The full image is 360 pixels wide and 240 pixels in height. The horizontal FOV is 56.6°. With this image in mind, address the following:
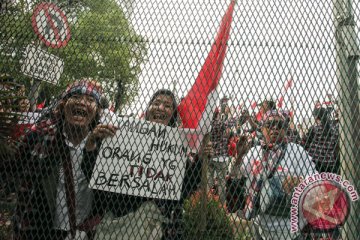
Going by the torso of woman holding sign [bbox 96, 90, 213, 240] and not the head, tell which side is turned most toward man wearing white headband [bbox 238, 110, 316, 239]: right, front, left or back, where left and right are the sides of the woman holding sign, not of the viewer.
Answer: left

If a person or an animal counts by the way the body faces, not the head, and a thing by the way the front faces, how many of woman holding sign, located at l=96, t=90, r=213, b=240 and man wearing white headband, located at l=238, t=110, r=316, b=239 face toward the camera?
2

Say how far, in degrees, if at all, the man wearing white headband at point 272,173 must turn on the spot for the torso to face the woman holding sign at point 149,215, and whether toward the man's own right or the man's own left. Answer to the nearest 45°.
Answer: approximately 45° to the man's own right

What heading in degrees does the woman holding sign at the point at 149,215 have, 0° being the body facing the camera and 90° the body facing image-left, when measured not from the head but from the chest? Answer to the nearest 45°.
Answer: approximately 0°

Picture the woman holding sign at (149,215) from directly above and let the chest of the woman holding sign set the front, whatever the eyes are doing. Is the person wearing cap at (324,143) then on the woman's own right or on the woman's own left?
on the woman's own left

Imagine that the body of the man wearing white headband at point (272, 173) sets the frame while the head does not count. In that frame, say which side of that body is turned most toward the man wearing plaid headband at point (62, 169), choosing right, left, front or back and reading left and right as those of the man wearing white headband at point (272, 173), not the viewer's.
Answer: right

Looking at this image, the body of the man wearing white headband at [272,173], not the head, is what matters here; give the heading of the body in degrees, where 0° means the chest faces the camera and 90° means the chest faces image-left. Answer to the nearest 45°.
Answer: approximately 0°
